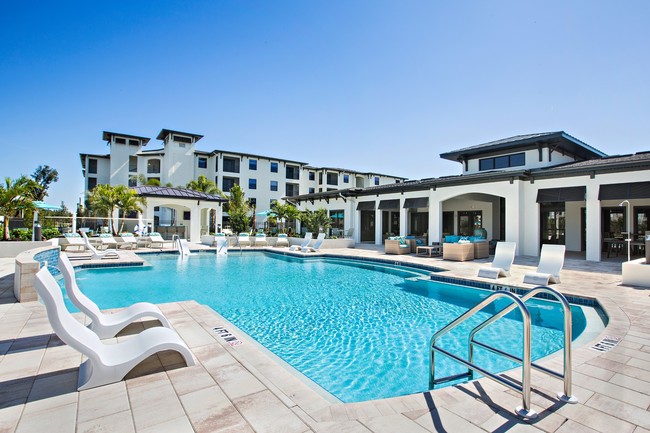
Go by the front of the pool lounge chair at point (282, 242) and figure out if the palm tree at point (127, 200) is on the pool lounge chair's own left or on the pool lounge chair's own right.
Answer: on the pool lounge chair's own right

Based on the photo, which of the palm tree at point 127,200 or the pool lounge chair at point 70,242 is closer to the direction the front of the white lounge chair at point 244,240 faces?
the pool lounge chair

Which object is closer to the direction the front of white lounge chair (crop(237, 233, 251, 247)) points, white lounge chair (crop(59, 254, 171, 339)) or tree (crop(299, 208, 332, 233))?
the white lounge chair

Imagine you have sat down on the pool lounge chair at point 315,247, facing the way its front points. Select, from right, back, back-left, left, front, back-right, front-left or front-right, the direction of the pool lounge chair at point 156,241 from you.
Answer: front-right

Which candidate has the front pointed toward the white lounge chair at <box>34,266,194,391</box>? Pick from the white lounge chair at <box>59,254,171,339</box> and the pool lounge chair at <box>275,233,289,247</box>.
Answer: the pool lounge chair

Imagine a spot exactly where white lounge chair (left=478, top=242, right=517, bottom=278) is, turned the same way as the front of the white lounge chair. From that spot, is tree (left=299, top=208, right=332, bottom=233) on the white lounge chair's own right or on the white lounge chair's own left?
on the white lounge chair's own right

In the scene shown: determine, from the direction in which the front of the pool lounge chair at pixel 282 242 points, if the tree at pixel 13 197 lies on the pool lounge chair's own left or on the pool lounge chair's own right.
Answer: on the pool lounge chair's own right

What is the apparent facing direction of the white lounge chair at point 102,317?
to the viewer's right

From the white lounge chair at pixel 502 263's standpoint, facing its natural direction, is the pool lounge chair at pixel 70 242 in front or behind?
in front

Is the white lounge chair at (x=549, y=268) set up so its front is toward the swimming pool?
yes

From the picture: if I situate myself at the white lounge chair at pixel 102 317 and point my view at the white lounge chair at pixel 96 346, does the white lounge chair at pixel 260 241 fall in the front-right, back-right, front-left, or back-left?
back-left

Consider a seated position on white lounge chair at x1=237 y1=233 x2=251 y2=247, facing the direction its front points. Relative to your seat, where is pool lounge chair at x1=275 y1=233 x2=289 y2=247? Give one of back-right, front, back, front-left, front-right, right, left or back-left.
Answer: left

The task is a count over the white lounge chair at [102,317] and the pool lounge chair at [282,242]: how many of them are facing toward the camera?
1

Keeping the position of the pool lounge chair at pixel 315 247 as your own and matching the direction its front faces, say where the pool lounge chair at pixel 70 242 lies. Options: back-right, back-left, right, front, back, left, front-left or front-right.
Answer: front-right

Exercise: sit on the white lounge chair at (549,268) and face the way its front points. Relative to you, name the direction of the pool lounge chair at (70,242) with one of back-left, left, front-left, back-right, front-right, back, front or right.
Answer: front-right
